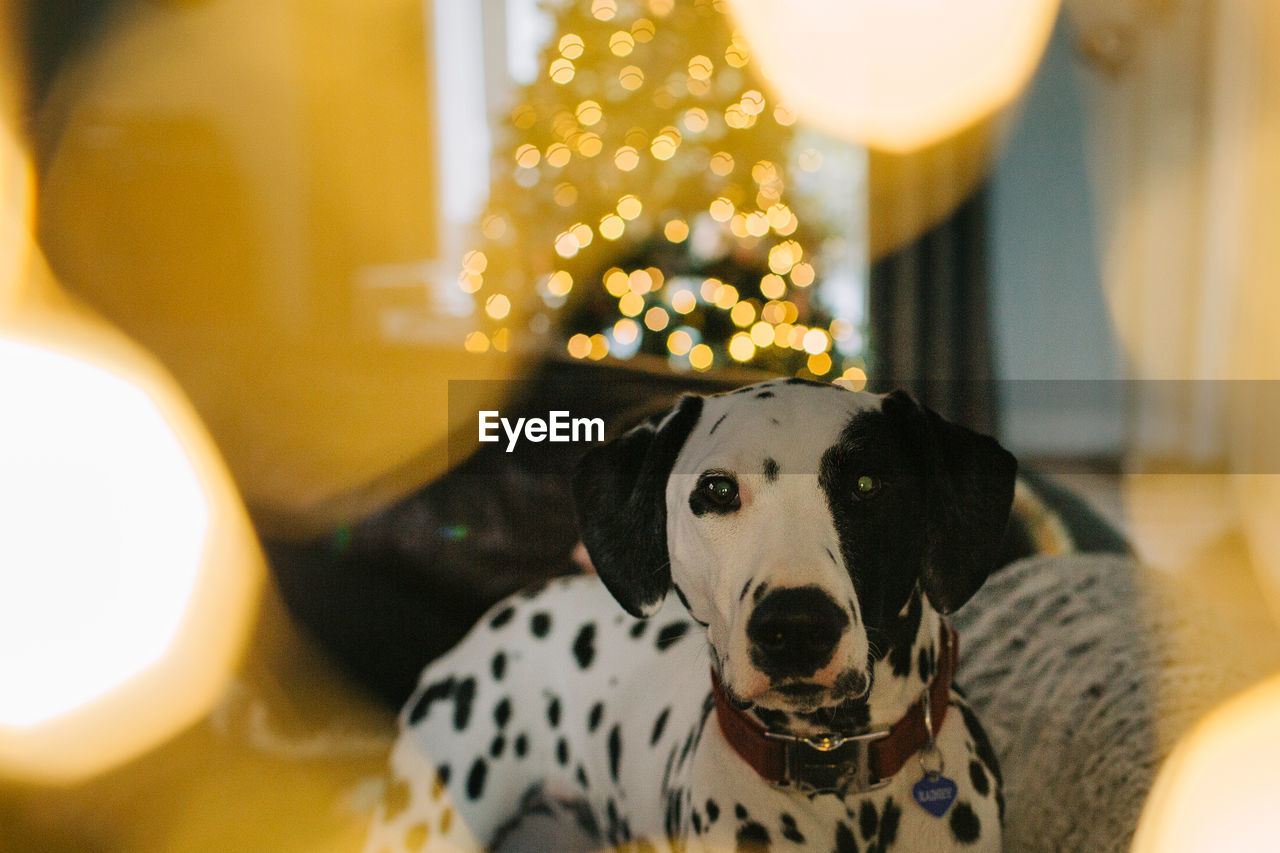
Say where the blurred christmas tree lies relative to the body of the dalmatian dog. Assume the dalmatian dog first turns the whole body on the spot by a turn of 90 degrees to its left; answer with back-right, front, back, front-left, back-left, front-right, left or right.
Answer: front-left

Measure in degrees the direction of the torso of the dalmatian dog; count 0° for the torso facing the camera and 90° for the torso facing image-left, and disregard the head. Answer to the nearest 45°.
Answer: approximately 315°
